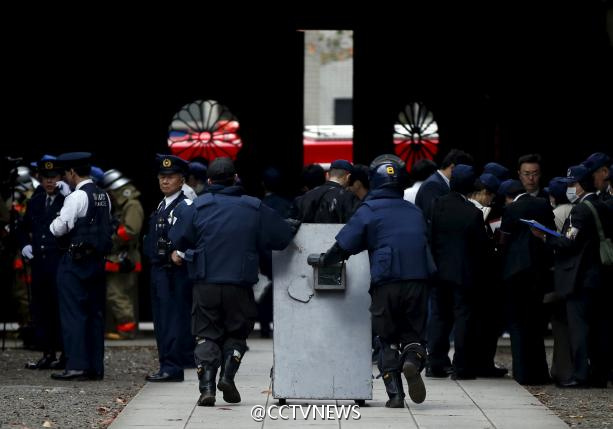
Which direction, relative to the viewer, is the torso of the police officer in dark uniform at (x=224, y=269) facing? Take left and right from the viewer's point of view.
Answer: facing away from the viewer

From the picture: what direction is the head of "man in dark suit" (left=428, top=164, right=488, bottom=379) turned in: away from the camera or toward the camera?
away from the camera

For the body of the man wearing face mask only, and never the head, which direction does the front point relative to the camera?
to the viewer's left

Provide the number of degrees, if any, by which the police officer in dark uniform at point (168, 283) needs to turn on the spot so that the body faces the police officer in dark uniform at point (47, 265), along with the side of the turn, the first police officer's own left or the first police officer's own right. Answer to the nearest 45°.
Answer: approximately 90° to the first police officer's own right

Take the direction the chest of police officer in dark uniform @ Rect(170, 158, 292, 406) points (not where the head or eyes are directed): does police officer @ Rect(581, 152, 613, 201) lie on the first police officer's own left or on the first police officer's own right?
on the first police officer's own right

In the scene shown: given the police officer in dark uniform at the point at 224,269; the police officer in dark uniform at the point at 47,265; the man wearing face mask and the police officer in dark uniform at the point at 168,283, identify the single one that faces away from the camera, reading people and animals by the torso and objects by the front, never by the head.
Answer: the police officer in dark uniform at the point at 224,269

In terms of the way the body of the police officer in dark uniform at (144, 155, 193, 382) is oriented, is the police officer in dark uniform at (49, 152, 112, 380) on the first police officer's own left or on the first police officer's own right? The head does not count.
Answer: on the first police officer's own right

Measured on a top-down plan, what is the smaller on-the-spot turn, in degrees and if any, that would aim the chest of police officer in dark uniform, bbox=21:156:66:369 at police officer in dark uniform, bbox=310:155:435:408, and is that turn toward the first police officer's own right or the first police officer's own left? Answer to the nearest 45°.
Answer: approximately 45° to the first police officer's own left
